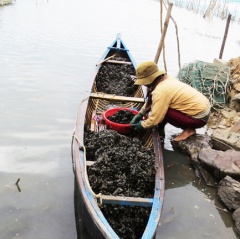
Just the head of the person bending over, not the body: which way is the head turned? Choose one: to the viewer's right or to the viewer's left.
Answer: to the viewer's left

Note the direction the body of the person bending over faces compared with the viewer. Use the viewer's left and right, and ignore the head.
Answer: facing to the left of the viewer

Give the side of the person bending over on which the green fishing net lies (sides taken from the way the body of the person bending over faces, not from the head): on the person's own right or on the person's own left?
on the person's own right
